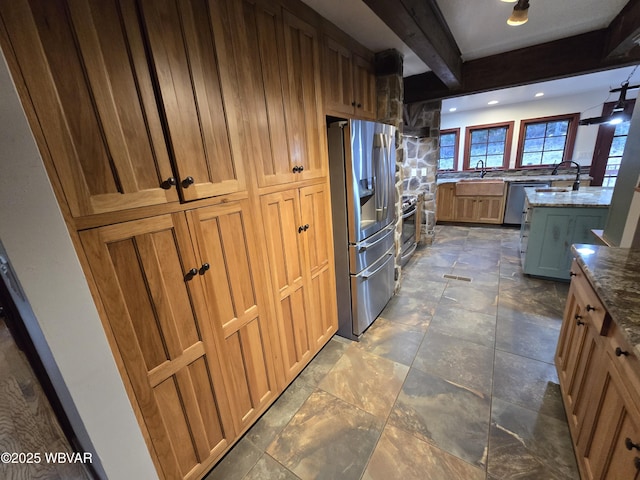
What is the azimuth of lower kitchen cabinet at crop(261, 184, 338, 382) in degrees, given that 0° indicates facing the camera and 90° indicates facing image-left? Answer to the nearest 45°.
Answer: approximately 315°

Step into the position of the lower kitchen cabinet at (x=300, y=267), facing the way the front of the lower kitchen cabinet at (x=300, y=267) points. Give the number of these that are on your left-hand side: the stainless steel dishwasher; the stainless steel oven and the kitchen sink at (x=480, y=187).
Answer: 3

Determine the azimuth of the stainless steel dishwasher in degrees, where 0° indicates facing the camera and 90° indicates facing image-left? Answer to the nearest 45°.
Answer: approximately 0°

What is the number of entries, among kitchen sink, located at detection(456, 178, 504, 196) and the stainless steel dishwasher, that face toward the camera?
2

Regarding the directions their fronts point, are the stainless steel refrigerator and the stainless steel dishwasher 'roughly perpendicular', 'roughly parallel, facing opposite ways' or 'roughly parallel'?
roughly perpendicular

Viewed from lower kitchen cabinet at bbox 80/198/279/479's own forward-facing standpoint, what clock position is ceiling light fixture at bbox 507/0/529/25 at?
The ceiling light fixture is roughly at 11 o'clock from the lower kitchen cabinet.

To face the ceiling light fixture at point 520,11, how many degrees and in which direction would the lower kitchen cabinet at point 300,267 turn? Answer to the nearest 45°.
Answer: approximately 45° to its left

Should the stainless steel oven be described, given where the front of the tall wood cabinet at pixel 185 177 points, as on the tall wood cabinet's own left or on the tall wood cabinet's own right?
on the tall wood cabinet's own left

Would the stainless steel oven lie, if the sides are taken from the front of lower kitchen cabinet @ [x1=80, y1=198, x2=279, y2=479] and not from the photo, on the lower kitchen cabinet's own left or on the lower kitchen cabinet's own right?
on the lower kitchen cabinet's own left

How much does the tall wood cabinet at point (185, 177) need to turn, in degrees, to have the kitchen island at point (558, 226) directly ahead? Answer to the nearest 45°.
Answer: approximately 45° to its left

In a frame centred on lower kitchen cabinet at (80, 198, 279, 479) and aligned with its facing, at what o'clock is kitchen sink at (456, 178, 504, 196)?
The kitchen sink is roughly at 10 o'clock from the lower kitchen cabinet.

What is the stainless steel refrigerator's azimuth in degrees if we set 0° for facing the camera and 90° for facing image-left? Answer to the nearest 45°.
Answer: approximately 315°

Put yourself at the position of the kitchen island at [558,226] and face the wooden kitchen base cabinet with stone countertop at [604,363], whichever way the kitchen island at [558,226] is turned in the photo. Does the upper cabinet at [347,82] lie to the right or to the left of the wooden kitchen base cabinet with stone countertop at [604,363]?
right

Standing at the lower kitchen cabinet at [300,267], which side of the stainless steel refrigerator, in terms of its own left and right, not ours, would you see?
right
